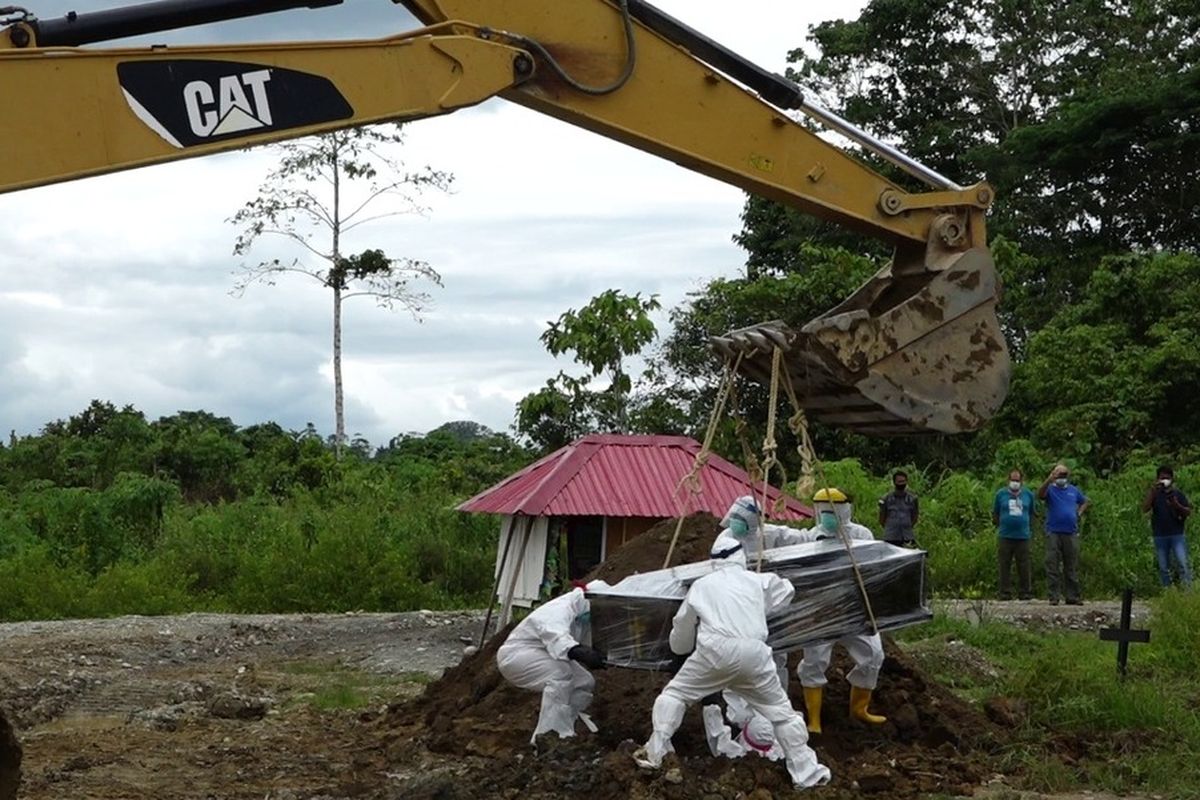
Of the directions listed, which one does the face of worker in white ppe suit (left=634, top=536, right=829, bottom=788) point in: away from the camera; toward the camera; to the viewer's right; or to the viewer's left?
away from the camera

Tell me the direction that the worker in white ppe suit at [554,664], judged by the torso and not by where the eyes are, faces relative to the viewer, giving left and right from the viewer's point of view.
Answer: facing to the right of the viewer

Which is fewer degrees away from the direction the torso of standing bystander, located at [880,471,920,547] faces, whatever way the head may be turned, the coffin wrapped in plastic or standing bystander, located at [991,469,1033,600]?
the coffin wrapped in plastic

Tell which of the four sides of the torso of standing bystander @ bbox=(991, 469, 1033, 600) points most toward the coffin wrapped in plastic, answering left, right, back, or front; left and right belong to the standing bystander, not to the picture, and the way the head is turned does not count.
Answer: front

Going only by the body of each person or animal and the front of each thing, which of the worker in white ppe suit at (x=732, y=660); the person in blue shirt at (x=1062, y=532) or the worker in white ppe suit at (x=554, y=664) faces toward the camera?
the person in blue shirt

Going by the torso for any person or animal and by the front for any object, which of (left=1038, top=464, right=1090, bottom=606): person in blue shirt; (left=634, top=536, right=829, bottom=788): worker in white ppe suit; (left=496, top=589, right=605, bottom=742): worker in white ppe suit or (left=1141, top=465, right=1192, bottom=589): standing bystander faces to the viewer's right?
(left=496, top=589, right=605, bottom=742): worker in white ppe suit

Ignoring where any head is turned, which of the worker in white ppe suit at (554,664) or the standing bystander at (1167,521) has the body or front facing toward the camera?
the standing bystander

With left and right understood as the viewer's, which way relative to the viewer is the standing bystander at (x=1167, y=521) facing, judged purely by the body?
facing the viewer

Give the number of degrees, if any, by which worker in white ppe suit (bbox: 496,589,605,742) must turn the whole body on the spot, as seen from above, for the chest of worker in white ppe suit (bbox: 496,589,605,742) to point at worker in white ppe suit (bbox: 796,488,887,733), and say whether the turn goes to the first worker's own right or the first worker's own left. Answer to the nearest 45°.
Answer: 0° — they already face them

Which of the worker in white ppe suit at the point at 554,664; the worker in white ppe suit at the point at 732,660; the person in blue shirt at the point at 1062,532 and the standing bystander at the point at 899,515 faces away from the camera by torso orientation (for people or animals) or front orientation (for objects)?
the worker in white ppe suit at the point at 732,660

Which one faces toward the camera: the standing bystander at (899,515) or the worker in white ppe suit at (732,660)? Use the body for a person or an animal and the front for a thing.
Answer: the standing bystander

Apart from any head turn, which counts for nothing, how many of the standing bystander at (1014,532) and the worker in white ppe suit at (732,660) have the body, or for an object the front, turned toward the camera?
1

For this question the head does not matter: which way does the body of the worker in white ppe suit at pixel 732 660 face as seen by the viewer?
away from the camera

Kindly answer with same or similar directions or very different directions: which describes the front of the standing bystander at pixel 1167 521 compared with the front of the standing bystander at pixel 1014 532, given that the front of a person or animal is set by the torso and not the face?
same or similar directions

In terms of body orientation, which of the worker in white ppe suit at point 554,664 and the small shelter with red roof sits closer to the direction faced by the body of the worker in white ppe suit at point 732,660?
the small shelter with red roof

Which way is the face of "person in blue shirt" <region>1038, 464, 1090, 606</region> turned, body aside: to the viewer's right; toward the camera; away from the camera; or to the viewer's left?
toward the camera

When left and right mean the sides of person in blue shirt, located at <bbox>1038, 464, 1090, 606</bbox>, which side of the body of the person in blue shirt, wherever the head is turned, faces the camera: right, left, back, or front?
front

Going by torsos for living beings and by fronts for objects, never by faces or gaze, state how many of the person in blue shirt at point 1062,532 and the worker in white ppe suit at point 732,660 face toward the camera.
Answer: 1

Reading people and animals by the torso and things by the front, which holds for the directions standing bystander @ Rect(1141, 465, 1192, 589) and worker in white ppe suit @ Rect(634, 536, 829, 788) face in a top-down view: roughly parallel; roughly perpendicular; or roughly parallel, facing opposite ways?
roughly parallel, facing opposite ways
